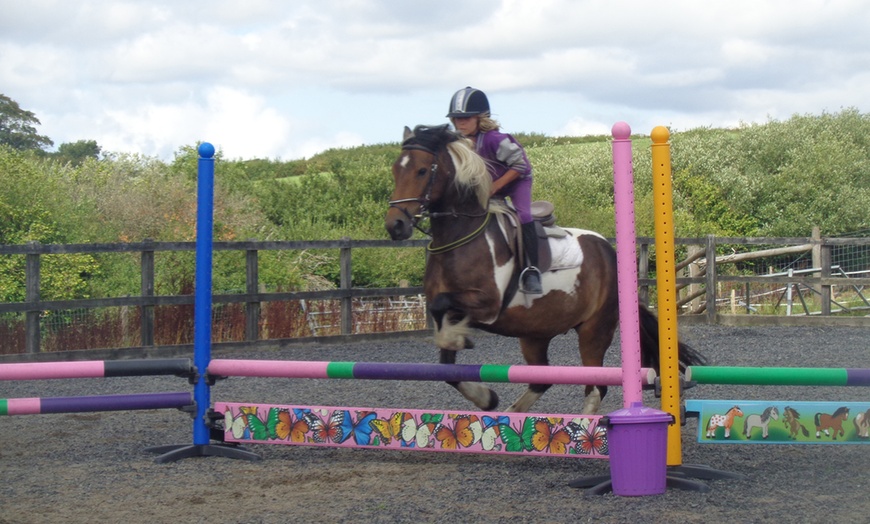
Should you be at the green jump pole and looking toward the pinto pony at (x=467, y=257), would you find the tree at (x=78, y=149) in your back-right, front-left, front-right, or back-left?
front-right

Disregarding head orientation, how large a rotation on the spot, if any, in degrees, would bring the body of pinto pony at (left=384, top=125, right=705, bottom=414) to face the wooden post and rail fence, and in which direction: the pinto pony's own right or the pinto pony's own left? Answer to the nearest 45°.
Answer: approximately 90° to the pinto pony's own right

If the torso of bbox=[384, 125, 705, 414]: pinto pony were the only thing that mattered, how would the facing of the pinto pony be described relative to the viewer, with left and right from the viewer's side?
facing the viewer and to the left of the viewer

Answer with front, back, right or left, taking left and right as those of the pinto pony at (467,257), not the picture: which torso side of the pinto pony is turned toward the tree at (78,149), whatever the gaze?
right

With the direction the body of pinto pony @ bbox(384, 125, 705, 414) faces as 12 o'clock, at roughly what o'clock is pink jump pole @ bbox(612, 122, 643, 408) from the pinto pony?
The pink jump pole is roughly at 9 o'clock from the pinto pony.

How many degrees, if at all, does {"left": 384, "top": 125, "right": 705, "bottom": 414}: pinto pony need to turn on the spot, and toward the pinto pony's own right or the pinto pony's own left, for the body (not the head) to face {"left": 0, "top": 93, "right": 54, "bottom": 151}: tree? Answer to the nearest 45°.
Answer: approximately 90° to the pinto pony's own right

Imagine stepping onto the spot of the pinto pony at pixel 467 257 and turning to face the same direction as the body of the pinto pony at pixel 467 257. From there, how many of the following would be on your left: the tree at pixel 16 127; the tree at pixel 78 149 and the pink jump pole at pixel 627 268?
1

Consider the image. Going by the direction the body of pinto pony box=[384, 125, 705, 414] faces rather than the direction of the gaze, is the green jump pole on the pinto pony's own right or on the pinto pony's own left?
on the pinto pony's own left
